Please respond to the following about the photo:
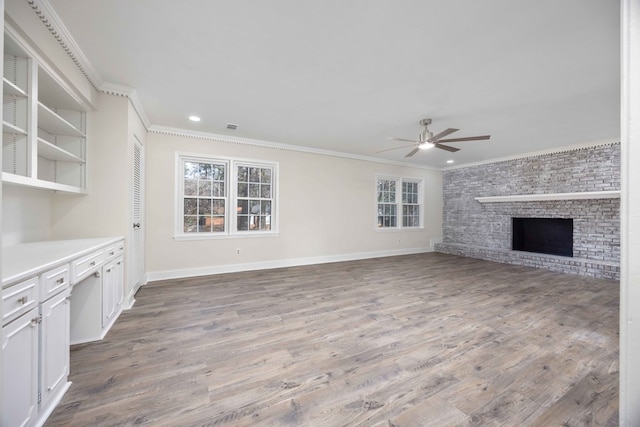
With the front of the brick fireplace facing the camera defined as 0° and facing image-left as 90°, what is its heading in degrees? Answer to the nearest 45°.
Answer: approximately 45°

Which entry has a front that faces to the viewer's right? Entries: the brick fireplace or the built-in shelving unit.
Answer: the built-in shelving unit

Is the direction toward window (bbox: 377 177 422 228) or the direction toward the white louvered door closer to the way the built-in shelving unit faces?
the window

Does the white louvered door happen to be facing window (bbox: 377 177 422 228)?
yes

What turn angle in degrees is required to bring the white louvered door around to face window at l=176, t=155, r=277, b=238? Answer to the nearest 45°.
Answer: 0° — it already faces it

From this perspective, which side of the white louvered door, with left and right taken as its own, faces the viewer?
right

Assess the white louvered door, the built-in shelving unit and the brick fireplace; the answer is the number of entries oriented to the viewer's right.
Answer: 2

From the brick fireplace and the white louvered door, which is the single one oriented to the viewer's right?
the white louvered door

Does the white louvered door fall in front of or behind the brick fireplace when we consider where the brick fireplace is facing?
in front

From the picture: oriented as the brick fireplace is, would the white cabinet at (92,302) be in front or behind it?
in front

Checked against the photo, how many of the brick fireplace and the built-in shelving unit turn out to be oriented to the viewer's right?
1

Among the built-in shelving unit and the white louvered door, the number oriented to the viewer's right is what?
2

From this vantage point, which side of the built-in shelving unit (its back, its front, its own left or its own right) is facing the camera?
right
